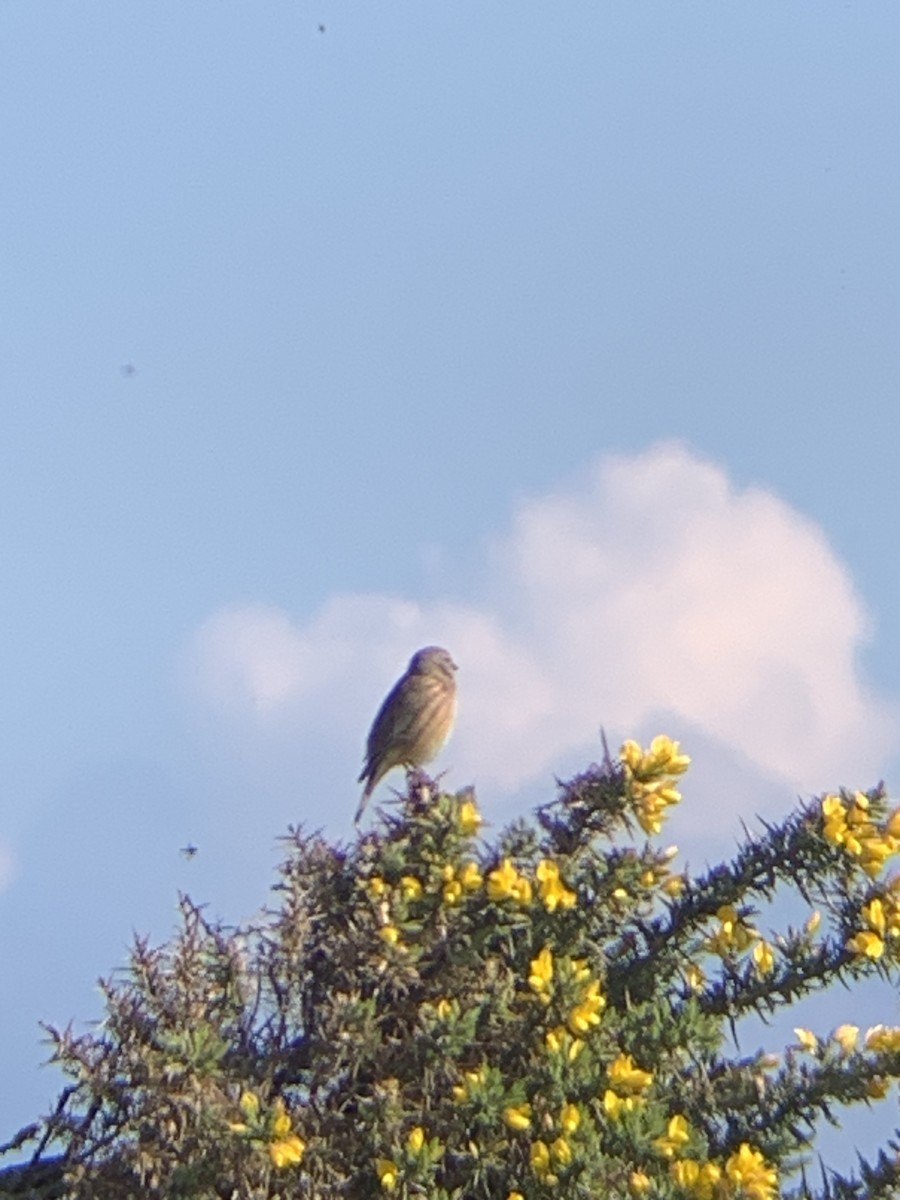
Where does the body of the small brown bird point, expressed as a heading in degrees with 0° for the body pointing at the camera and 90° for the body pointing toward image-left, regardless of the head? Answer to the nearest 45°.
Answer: approximately 270°
